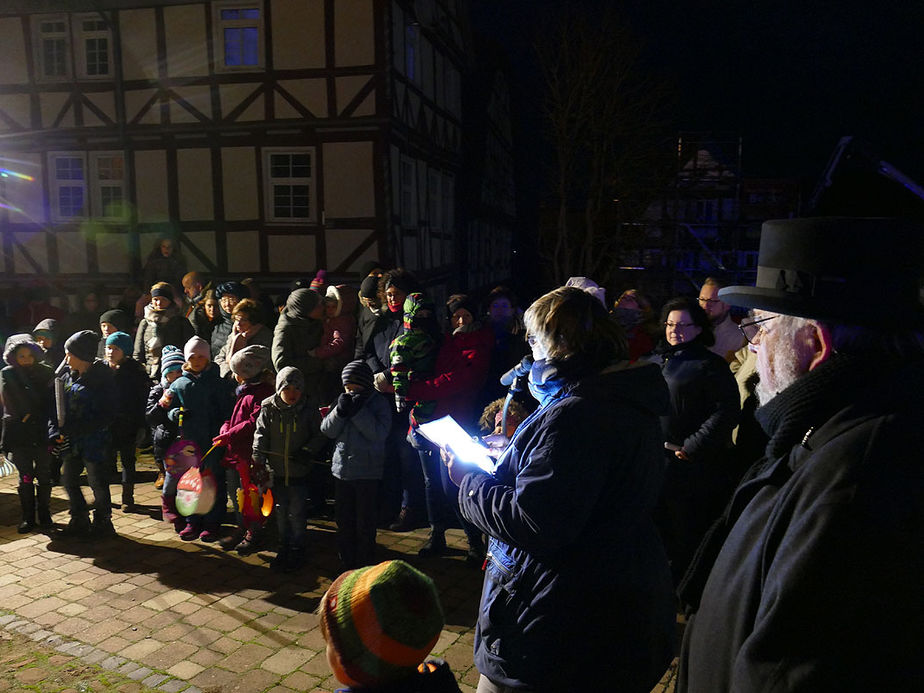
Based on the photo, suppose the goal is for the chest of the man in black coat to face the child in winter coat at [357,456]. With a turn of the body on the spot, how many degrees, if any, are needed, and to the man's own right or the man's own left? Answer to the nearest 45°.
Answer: approximately 45° to the man's own right

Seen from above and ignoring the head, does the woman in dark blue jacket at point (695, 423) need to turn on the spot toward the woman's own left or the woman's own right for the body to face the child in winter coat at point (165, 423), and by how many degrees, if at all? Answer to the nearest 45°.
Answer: approximately 45° to the woman's own right

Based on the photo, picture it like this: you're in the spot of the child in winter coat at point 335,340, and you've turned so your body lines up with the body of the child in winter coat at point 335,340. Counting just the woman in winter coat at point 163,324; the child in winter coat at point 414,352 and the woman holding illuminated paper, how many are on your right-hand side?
1

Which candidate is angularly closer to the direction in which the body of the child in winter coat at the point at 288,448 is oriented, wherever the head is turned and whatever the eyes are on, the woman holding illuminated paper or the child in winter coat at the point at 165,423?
the woman holding illuminated paper

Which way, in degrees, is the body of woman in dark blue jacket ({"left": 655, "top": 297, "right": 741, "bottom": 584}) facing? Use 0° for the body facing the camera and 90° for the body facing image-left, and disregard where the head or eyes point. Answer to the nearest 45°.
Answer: approximately 45°

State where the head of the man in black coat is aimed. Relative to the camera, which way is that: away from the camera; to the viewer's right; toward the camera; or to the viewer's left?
to the viewer's left

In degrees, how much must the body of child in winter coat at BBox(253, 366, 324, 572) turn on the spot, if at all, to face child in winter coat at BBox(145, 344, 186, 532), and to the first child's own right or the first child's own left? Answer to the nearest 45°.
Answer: approximately 135° to the first child's own right

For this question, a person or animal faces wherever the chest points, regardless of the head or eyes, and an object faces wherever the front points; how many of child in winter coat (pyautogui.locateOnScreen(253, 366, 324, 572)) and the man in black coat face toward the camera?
1

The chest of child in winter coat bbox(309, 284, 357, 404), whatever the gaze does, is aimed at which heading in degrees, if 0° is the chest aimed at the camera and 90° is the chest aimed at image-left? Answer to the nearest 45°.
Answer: approximately 45°

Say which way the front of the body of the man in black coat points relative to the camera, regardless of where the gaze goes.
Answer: to the viewer's left
